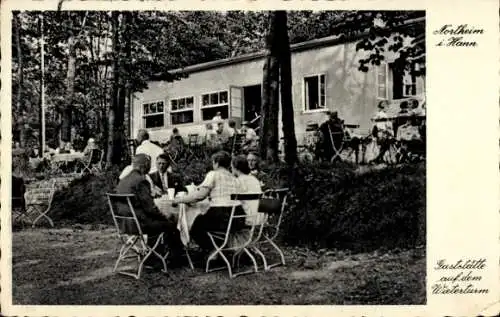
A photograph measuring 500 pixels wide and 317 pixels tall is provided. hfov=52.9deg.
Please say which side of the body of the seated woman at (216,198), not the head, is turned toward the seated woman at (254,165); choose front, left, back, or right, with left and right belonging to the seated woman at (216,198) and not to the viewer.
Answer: right

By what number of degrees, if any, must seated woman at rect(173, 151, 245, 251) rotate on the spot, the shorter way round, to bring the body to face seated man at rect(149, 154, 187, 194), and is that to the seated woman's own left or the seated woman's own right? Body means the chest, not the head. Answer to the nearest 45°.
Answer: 0° — they already face them

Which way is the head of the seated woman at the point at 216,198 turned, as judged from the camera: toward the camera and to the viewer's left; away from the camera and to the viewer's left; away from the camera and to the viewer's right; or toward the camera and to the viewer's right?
away from the camera and to the viewer's left

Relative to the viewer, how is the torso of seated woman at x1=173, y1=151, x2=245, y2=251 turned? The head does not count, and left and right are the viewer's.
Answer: facing away from the viewer and to the left of the viewer

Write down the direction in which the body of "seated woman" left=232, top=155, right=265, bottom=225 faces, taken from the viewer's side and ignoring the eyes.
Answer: to the viewer's left
